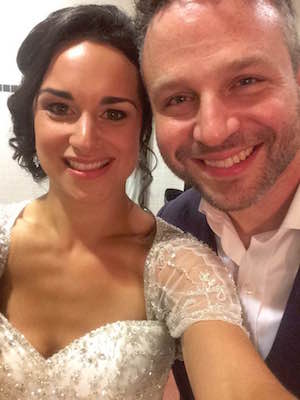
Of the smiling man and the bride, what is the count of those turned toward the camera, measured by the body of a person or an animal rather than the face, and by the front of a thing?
2

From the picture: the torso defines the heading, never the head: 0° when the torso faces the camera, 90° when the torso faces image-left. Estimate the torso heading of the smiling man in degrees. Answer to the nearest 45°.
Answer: approximately 0°

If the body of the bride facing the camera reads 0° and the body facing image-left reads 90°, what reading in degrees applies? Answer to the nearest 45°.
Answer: approximately 0°
